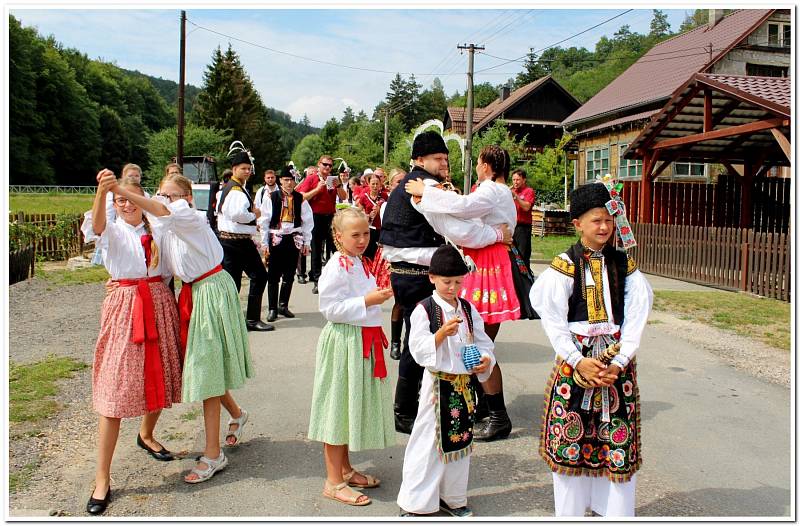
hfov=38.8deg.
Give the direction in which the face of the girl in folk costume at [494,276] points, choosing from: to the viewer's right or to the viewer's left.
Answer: to the viewer's left

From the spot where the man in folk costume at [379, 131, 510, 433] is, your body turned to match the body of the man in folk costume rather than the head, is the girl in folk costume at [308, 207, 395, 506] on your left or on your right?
on your right

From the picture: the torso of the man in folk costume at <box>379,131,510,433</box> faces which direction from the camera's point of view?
to the viewer's right

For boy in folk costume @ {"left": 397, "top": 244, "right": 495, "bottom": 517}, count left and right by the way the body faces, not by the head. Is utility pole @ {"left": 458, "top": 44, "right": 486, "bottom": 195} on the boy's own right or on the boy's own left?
on the boy's own left

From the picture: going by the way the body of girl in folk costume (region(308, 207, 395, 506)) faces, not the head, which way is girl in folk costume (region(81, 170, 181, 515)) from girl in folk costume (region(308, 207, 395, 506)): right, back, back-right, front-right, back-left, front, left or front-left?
back-right

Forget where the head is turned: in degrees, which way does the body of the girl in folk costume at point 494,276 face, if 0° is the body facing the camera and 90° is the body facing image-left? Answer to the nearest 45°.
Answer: approximately 90°

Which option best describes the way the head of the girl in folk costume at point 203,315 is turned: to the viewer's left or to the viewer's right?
to the viewer's left
